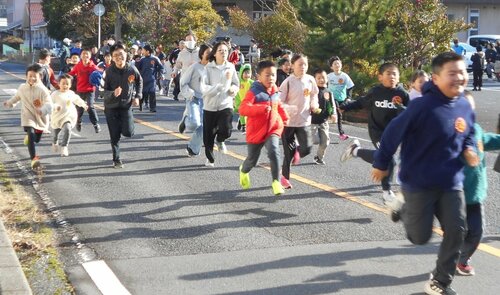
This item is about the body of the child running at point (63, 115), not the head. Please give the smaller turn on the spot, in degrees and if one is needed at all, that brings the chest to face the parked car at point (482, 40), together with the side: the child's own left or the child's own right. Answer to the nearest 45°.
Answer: approximately 135° to the child's own left

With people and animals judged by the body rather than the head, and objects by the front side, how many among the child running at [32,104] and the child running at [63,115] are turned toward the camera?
2

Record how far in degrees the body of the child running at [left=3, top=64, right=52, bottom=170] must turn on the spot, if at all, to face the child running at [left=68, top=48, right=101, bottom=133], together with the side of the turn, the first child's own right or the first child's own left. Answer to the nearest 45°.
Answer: approximately 180°

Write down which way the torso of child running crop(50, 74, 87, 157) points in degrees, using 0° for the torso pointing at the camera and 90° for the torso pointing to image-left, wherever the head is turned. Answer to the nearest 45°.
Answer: approximately 0°

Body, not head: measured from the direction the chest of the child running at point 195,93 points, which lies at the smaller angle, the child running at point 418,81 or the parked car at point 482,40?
the child running

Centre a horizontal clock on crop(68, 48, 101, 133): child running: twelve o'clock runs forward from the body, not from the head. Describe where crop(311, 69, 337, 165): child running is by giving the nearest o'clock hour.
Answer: crop(311, 69, 337, 165): child running is roughly at 11 o'clock from crop(68, 48, 101, 133): child running.

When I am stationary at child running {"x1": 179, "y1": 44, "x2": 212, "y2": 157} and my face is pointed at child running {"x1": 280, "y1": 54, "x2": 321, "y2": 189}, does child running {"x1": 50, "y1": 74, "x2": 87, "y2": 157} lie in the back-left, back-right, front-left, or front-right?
back-right

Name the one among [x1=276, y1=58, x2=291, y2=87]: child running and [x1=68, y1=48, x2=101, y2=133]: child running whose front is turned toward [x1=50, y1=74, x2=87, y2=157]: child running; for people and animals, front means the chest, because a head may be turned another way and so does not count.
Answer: [x1=68, y1=48, x2=101, y2=133]: child running
